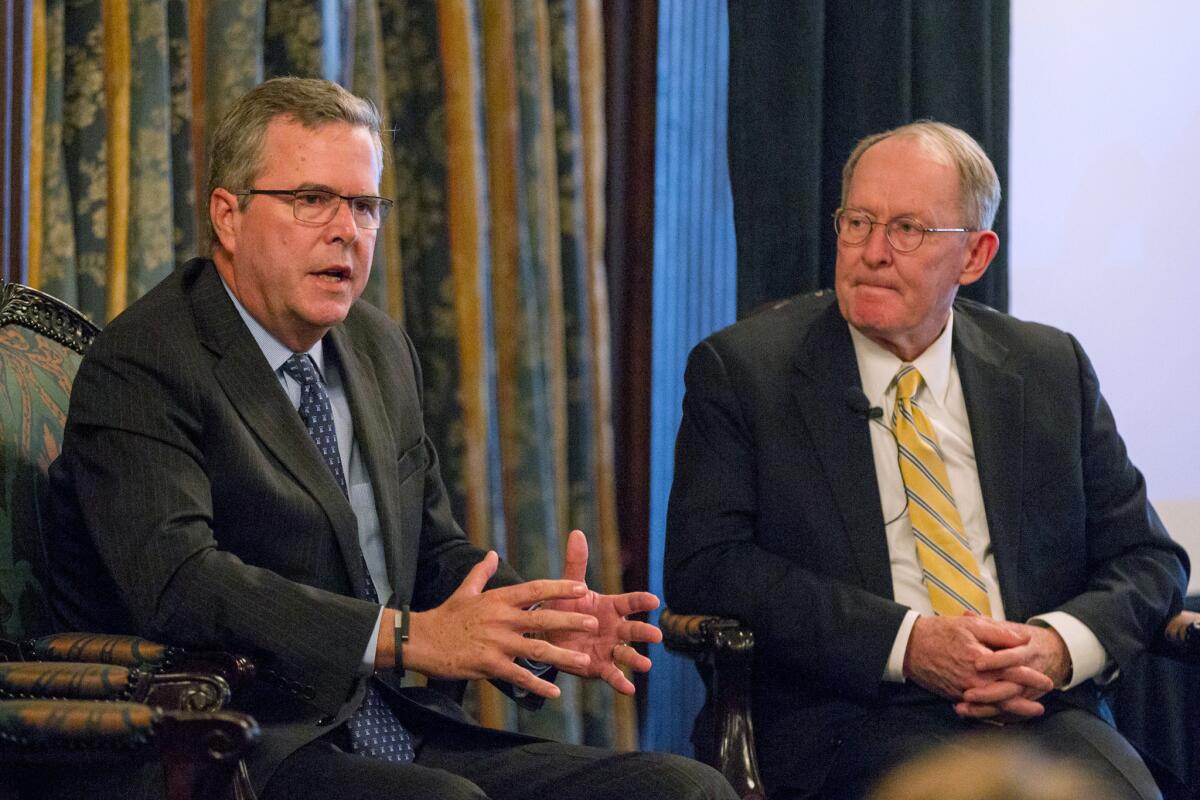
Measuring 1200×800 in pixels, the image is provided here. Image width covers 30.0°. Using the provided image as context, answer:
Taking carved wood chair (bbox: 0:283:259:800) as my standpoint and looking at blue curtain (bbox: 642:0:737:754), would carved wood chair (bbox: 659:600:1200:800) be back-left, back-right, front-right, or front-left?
front-right

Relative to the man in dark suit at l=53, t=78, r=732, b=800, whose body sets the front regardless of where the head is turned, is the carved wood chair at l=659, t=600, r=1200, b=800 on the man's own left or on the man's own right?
on the man's own left

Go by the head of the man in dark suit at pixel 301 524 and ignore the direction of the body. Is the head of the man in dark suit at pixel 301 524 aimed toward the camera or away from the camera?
toward the camera

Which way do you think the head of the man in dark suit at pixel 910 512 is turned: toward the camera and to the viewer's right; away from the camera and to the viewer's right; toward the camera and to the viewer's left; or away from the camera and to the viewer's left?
toward the camera and to the viewer's left

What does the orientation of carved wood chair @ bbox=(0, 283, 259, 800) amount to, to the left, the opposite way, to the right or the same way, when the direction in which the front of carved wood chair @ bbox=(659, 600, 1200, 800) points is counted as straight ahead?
to the left

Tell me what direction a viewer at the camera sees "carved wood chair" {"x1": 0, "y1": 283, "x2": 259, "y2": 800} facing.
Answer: facing the viewer and to the right of the viewer

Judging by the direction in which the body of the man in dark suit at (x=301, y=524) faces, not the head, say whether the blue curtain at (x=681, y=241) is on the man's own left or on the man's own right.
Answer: on the man's own left

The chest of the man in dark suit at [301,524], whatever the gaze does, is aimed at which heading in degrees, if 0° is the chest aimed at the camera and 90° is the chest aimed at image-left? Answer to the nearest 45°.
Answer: approximately 315°

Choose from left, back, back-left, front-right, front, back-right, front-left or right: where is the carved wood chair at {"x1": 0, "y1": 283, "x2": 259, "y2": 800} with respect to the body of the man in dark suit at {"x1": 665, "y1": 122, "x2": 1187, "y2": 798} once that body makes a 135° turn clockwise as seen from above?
left

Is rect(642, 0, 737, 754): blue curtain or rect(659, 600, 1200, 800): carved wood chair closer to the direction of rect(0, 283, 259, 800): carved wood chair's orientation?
the carved wood chair

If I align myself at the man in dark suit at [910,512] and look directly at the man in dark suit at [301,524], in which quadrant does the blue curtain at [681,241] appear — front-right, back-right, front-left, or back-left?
back-right

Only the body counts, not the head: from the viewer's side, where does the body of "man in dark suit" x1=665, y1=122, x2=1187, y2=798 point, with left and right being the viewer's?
facing the viewer

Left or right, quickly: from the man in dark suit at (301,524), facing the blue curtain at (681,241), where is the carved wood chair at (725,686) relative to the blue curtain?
right

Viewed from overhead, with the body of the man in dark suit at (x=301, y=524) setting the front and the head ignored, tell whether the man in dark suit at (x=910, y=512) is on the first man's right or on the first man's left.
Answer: on the first man's left

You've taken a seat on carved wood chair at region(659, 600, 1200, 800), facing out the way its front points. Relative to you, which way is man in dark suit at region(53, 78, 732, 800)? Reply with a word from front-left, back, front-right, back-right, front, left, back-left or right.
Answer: front-right

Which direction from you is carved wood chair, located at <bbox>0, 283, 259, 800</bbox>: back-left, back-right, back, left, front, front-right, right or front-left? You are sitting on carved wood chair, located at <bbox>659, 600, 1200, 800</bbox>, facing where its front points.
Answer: front-right

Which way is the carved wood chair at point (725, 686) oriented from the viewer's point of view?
toward the camera
